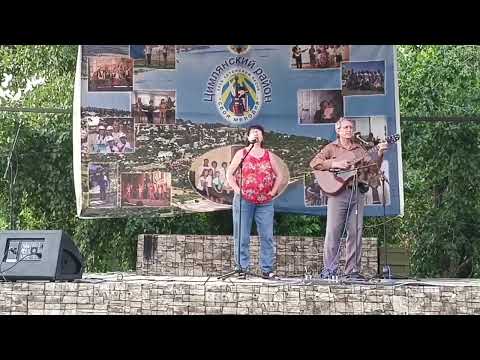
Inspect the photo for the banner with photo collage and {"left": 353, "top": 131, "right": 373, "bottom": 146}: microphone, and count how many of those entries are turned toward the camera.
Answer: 1
